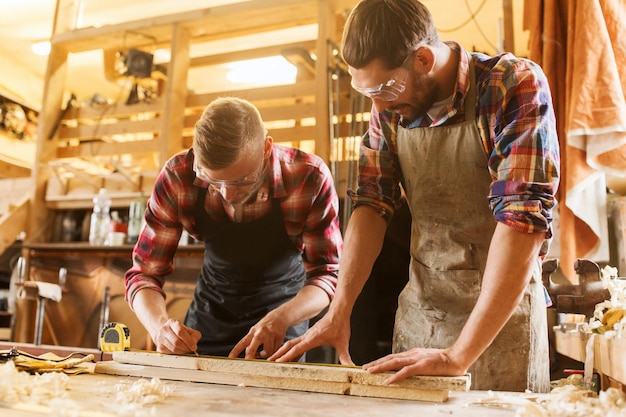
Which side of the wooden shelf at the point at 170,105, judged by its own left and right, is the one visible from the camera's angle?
front

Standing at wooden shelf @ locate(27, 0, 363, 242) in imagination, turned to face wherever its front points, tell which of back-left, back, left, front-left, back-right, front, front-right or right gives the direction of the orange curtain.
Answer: front-left

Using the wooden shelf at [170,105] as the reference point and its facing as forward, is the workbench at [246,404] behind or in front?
in front

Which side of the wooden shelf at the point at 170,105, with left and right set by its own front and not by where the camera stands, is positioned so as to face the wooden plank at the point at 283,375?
front

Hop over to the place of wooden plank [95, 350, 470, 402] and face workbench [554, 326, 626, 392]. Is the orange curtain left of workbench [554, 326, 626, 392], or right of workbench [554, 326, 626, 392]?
left

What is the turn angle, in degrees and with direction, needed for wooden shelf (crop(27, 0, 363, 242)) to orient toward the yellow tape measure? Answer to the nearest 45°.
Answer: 0° — it already faces it
